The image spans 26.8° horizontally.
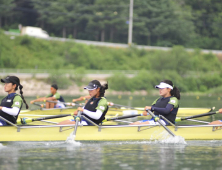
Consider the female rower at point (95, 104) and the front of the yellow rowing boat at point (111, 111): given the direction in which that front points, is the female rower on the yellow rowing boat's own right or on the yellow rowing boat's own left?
on the yellow rowing boat's own right

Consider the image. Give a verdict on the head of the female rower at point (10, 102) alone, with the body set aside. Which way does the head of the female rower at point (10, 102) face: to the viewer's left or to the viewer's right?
to the viewer's left

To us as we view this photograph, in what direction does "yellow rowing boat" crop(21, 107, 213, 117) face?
facing to the right of the viewer
